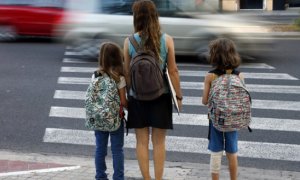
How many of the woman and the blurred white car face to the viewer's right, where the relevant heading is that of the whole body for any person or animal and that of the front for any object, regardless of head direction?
1

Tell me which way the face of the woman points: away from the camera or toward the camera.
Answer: away from the camera

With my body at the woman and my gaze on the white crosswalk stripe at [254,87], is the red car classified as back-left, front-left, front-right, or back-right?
front-left

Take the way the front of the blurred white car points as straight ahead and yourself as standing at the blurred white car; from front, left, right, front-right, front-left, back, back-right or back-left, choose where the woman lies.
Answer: right

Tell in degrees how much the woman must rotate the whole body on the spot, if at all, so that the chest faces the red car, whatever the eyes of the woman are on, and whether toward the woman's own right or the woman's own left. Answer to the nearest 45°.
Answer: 0° — they already face it

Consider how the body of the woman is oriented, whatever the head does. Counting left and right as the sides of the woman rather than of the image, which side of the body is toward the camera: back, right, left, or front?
back

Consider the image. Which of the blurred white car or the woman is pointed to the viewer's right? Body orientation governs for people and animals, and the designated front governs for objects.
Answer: the blurred white car

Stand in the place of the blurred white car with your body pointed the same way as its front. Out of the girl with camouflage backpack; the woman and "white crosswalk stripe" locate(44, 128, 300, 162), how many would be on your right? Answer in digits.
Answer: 3

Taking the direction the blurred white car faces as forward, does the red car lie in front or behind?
behind

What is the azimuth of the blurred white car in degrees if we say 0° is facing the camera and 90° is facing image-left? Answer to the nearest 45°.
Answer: approximately 270°

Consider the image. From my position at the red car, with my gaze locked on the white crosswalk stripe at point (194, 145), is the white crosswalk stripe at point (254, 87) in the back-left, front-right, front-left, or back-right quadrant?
front-left

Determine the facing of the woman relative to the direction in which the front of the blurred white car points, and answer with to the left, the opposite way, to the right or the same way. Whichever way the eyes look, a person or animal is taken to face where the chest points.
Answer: to the left

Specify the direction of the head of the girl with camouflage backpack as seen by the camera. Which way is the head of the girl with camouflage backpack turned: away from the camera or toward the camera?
away from the camera

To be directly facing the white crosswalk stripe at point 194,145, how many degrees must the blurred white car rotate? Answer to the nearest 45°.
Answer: approximately 90° to its right

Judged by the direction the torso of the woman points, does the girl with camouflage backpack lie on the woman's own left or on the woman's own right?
on the woman's own left
